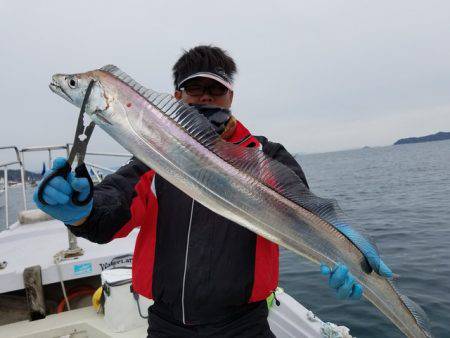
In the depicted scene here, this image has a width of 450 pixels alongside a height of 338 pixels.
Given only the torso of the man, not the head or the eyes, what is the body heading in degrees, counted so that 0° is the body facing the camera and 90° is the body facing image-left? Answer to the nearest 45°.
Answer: approximately 0°
